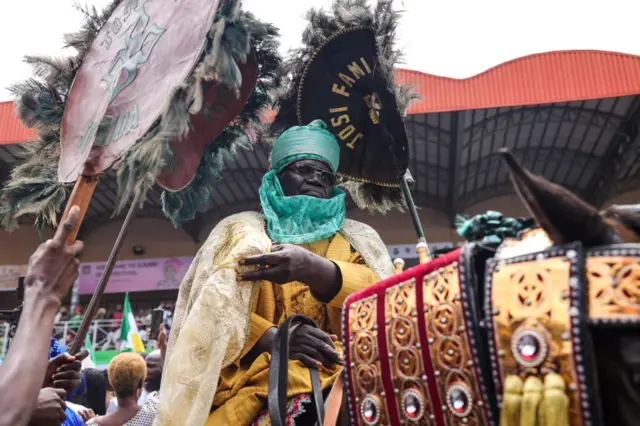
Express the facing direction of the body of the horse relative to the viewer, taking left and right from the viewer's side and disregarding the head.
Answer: facing to the right of the viewer

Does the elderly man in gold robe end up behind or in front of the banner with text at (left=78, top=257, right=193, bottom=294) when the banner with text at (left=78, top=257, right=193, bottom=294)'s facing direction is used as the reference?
in front

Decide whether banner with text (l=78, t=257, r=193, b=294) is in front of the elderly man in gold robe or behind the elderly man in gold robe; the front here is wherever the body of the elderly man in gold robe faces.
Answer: behind

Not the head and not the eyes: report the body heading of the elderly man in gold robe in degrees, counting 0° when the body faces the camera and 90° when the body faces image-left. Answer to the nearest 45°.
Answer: approximately 315°

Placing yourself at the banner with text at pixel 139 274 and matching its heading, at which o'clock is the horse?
The horse is roughly at 12 o'clock from the banner with text.

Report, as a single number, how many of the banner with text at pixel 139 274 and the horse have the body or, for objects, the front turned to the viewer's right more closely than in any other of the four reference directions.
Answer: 1

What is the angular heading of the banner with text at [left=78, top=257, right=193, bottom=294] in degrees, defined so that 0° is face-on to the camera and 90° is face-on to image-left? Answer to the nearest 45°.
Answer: approximately 0°

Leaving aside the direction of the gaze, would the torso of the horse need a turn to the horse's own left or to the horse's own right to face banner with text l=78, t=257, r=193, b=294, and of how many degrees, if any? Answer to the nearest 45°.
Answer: approximately 135° to the horse's own left

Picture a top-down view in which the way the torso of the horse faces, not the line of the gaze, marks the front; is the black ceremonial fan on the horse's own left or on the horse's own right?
on the horse's own left
